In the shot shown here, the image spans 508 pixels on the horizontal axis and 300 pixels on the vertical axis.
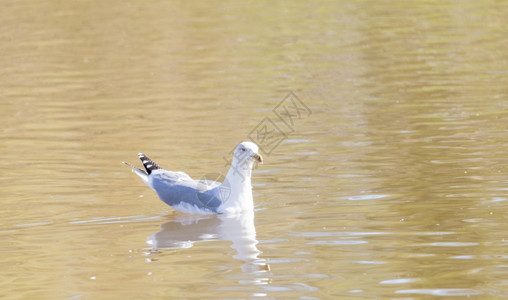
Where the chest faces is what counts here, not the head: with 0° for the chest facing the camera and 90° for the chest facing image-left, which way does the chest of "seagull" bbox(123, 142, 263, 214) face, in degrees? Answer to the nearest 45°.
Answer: approximately 270°
